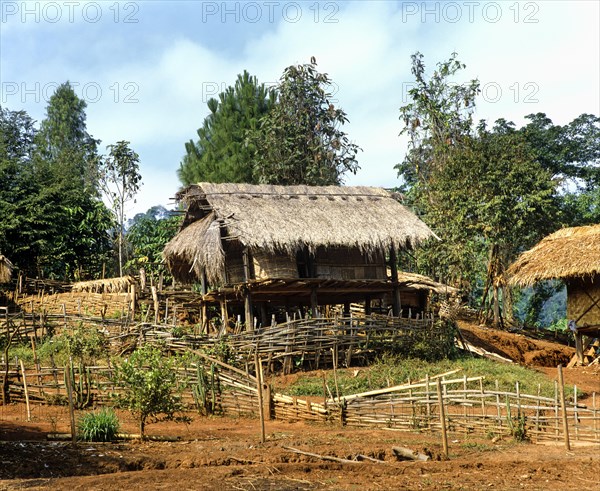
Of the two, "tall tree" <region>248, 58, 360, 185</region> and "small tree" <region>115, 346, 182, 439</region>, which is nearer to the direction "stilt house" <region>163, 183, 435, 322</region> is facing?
the small tree

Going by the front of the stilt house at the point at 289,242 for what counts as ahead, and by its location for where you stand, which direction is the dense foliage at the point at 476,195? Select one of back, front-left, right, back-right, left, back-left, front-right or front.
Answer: back-left

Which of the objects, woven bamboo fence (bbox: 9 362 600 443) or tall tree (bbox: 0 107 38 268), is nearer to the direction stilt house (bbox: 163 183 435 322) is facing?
the woven bamboo fence

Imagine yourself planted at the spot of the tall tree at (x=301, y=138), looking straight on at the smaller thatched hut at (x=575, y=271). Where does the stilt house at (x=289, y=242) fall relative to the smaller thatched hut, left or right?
right

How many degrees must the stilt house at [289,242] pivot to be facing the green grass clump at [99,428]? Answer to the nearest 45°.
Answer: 0° — it already faces it

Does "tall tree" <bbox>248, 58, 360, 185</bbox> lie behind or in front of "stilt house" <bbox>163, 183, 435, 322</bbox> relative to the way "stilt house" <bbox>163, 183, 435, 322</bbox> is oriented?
behind

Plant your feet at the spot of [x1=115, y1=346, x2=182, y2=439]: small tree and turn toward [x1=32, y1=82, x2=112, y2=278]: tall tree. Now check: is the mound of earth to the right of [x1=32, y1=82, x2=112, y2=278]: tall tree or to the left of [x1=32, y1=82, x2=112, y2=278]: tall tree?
right

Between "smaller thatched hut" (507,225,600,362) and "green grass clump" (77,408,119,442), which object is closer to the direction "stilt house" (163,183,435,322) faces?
the green grass clump

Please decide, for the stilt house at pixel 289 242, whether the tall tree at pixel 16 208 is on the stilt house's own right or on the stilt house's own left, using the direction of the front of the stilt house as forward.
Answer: on the stilt house's own right

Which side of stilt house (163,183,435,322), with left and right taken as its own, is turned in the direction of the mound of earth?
left

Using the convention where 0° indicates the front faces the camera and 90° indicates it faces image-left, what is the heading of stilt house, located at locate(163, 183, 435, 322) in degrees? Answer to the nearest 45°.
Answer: approximately 0°

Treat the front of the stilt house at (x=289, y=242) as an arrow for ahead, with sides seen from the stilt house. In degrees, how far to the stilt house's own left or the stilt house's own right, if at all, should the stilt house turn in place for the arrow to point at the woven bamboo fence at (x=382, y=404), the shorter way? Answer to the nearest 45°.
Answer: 0° — it already faces it

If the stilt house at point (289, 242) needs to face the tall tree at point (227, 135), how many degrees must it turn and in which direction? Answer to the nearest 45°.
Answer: approximately 180°
